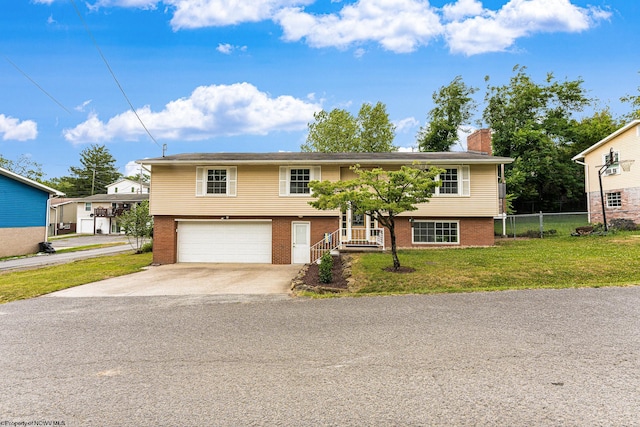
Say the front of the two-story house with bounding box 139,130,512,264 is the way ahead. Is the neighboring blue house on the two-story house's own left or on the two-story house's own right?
on the two-story house's own right

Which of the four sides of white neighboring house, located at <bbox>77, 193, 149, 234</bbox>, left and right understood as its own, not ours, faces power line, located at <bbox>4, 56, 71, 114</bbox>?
front

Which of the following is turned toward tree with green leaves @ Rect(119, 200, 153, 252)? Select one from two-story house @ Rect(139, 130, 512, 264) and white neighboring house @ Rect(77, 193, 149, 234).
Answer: the white neighboring house

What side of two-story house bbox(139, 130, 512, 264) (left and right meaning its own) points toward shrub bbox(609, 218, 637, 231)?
left

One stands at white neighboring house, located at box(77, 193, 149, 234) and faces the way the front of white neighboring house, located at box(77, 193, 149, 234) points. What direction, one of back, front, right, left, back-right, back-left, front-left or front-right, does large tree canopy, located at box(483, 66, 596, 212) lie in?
front-left

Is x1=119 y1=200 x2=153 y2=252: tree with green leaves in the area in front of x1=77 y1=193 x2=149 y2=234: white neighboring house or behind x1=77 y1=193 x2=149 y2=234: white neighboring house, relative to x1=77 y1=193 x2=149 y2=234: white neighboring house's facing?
in front

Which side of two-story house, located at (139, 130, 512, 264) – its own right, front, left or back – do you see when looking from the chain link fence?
left

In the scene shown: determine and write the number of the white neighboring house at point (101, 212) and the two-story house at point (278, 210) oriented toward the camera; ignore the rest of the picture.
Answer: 2

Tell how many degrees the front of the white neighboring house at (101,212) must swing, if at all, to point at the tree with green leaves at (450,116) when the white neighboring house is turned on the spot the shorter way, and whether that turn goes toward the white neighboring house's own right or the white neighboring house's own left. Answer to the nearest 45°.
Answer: approximately 45° to the white neighboring house's own left

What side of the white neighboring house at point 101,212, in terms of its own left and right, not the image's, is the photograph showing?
front

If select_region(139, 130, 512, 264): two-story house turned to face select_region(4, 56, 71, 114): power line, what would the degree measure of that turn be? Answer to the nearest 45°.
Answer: approximately 90° to its right

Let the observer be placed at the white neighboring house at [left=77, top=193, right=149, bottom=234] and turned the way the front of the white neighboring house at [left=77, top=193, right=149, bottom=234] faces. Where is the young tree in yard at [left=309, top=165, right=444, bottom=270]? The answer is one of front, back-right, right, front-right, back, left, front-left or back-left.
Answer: front

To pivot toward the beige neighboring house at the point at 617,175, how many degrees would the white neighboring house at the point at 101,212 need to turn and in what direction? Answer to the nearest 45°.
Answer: approximately 45° to its left

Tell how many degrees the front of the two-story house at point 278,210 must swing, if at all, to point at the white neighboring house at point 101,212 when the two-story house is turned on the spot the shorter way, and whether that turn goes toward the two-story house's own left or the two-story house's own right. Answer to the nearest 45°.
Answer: approximately 135° to the two-story house's own right

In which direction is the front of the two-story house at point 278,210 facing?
toward the camera
